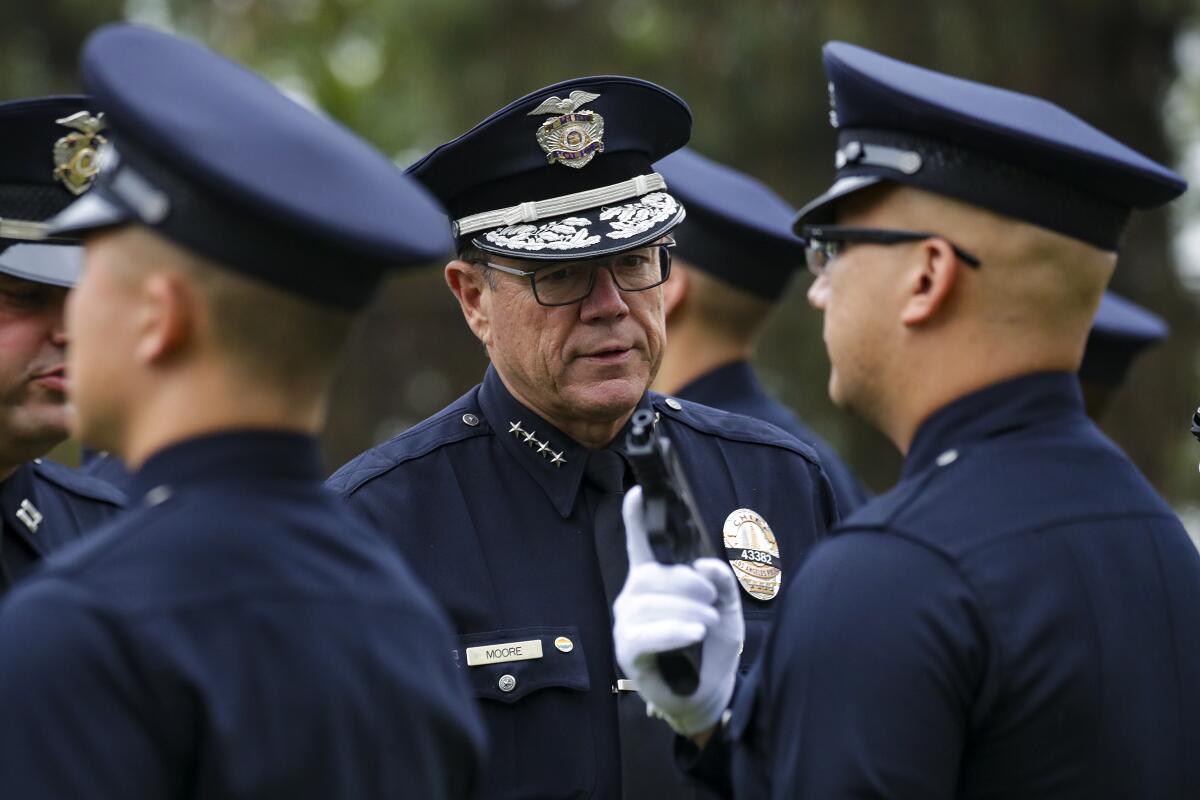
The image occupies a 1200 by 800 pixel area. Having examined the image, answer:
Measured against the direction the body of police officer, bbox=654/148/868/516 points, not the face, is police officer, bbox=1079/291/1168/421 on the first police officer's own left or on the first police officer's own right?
on the first police officer's own right

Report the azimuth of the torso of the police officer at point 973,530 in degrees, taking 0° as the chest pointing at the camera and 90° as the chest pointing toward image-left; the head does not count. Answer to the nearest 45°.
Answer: approximately 135°

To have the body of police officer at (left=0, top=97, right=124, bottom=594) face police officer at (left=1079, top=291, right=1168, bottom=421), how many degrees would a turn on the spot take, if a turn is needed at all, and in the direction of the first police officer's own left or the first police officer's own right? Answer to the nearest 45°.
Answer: approximately 45° to the first police officer's own left

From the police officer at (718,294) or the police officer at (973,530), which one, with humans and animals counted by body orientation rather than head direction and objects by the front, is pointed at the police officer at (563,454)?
the police officer at (973,530)

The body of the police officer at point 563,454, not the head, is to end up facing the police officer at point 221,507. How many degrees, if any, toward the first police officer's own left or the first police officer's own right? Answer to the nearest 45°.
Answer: approximately 45° to the first police officer's own right

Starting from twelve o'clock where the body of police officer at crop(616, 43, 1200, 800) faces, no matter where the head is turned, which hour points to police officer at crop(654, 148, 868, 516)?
police officer at crop(654, 148, 868, 516) is roughly at 1 o'clock from police officer at crop(616, 43, 1200, 800).

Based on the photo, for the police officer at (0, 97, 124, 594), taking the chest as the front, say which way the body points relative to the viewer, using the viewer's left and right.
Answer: facing the viewer and to the right of the viewer

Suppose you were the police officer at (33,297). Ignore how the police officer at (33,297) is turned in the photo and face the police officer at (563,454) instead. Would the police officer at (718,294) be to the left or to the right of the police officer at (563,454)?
left

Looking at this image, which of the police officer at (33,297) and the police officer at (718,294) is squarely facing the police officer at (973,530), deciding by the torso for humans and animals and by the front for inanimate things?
the police officer at (33,297)

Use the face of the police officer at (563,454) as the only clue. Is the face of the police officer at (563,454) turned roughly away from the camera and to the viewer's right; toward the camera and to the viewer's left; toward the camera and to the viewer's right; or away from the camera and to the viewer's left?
toward the camera and to the viewer's right

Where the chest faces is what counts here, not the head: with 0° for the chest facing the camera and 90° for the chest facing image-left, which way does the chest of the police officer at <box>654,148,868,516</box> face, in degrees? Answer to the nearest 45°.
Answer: approximately 135°
